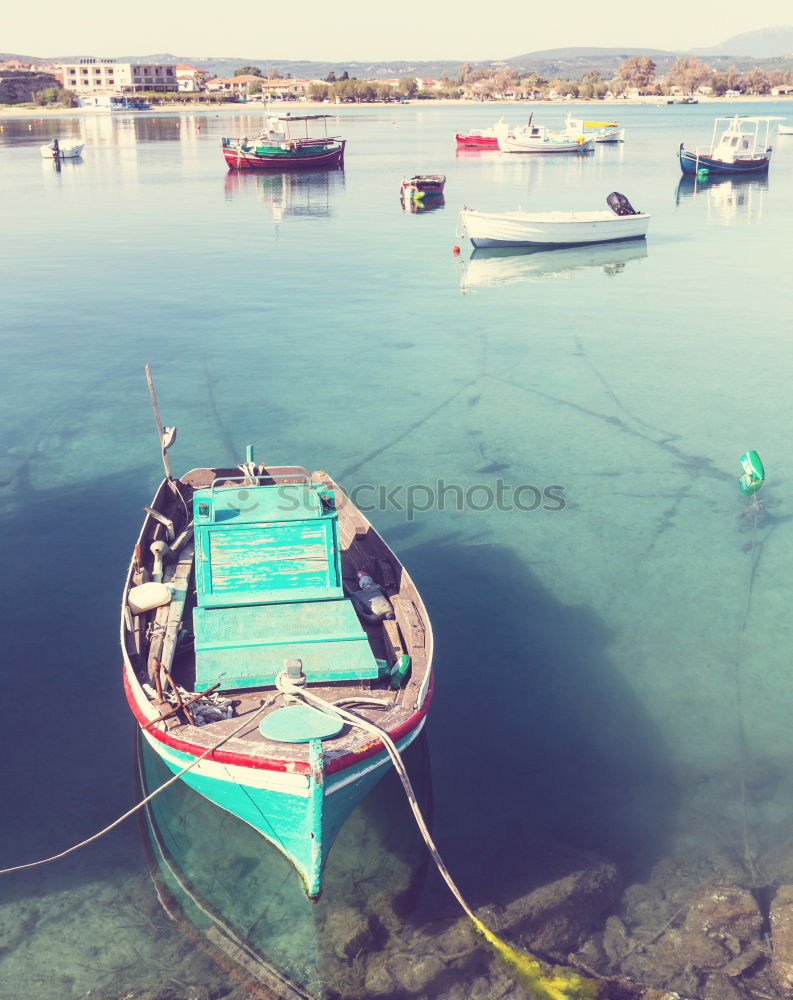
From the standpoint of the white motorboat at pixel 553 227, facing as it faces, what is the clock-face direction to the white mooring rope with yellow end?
The white mooring rope with yellow end is roughly at 9 o'clock from the white motorboat.

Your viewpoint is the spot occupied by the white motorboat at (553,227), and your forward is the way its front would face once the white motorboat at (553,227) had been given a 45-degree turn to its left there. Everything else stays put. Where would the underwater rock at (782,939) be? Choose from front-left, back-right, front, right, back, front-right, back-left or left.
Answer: front-left

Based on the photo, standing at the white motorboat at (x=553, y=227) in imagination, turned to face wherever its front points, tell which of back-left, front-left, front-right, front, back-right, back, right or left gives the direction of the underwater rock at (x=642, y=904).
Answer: left

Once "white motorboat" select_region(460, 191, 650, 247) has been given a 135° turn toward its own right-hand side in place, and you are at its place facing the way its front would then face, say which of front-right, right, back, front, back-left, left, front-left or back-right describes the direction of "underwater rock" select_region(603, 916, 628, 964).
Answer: back-right

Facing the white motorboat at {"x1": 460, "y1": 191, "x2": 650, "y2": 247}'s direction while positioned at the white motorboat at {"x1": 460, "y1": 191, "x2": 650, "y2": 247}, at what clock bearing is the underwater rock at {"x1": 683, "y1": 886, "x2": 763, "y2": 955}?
The underwater rock is roughly at 9 o'clock from the white motorboat.

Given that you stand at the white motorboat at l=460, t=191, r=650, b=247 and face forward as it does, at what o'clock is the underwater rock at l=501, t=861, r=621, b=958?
The underwater rock is roughly at 9 o'clock from the white motorboat.

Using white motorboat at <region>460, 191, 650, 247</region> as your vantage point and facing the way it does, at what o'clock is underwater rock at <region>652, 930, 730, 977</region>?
The underwater rock is roughly at 9 o'clock from the white motorboat.

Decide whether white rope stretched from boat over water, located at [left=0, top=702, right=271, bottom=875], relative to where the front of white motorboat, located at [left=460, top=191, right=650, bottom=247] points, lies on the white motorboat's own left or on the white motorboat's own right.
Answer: on the white motorboat's own left

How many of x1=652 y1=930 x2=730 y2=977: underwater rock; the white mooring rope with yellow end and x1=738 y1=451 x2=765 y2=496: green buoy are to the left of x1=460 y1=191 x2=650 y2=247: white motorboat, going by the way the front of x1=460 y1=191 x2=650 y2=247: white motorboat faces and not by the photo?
3

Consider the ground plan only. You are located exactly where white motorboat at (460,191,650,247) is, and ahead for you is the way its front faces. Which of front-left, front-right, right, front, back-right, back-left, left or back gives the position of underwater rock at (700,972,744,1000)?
left

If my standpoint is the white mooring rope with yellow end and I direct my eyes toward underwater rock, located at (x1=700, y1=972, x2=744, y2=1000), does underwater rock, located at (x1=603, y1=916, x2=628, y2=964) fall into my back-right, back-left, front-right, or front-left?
front-left

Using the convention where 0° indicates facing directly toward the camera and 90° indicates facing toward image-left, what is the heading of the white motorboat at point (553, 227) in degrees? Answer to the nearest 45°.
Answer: approximately 90°

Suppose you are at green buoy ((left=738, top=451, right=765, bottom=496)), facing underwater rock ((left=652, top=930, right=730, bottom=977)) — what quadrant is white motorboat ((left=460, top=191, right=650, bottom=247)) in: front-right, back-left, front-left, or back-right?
back-right

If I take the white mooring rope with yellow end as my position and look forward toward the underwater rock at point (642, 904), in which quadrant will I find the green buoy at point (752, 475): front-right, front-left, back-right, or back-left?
front-left

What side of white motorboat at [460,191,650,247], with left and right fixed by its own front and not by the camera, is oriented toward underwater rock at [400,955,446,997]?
left
